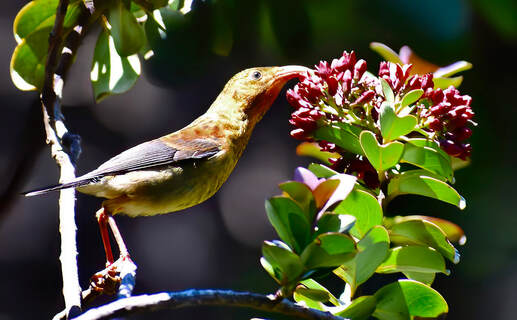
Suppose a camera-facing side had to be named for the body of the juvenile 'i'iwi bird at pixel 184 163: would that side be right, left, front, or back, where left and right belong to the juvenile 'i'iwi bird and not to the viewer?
right

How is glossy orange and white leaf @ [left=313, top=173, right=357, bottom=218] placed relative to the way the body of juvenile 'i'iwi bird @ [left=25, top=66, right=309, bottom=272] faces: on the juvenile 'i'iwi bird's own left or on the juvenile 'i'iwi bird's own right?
on the juvenile 'i'iwi bird's own right

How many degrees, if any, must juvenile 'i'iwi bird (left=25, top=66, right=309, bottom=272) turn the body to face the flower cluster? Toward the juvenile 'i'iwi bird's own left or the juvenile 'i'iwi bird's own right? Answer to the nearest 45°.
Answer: approximately 45° to the juvenile 'i'iwi bird's own right

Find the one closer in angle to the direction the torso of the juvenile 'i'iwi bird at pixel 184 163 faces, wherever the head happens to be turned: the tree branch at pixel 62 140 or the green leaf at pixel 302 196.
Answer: the green leaf

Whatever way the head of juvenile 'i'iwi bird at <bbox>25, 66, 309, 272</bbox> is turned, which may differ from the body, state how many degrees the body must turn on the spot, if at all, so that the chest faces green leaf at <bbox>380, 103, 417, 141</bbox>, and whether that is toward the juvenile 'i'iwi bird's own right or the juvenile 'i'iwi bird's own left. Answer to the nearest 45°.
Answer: approximately 45° to the juvenile 'i'iwi bird's own right

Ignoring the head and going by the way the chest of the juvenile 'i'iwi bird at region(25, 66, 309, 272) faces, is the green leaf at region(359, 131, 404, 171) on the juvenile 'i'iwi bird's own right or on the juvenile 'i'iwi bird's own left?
on the juvenile 'i'iwi bird's own right
